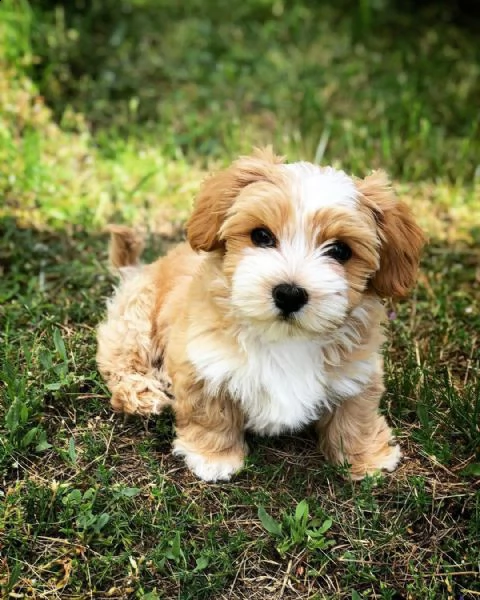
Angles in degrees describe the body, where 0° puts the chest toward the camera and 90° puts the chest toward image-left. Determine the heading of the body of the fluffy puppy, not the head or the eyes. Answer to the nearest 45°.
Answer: approximately 315°
